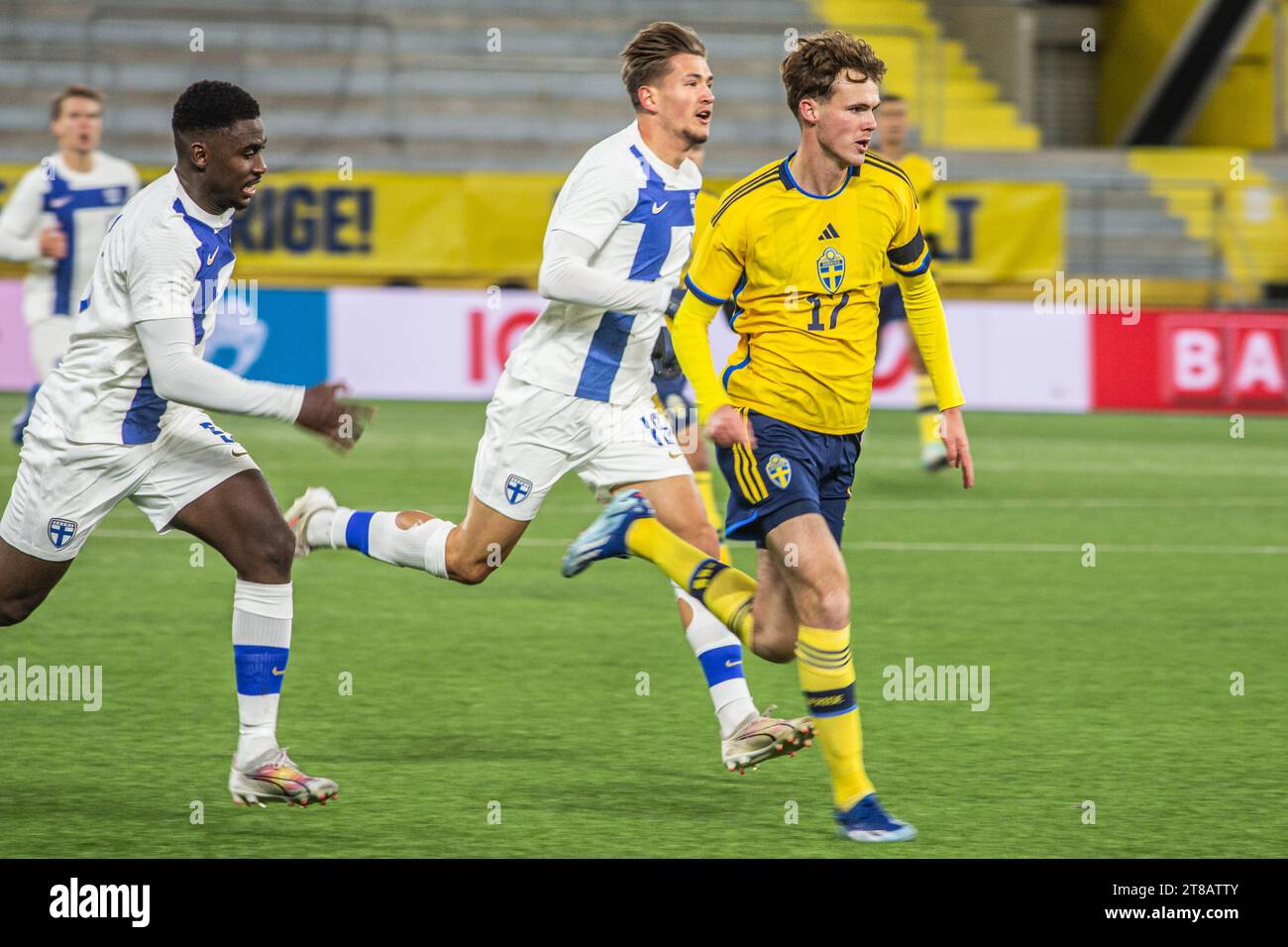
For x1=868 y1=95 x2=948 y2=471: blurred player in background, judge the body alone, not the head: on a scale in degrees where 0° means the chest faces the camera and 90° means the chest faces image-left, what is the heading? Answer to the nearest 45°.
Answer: approximately 0°

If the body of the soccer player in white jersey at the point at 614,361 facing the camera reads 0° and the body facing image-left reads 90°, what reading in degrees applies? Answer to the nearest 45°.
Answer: approximately 315°

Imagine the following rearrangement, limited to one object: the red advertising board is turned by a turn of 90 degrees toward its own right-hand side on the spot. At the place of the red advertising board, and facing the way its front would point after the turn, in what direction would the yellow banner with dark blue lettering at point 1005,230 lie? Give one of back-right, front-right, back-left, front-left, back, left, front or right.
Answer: front-right

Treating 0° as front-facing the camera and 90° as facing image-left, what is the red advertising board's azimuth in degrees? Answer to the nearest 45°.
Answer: approximately 0°

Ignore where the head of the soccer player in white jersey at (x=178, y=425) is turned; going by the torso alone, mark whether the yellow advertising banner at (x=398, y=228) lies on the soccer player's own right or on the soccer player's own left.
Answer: on the soccer player's own left

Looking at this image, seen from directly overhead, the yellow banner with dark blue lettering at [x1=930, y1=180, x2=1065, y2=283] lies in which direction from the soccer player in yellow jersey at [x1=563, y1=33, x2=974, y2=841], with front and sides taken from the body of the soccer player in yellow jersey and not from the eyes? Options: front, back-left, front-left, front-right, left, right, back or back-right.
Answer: back-left

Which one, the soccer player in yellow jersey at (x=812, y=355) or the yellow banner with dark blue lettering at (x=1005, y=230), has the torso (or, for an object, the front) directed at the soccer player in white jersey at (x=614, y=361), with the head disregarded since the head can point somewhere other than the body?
the yellow banner with dark blue lettering

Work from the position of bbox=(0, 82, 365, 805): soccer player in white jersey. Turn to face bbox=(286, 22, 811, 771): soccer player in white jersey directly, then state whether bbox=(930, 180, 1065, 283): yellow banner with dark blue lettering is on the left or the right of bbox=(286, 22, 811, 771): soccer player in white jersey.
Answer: left

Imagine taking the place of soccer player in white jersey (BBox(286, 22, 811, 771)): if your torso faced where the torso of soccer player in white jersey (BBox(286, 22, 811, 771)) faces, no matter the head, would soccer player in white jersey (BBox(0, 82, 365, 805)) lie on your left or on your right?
on your right
